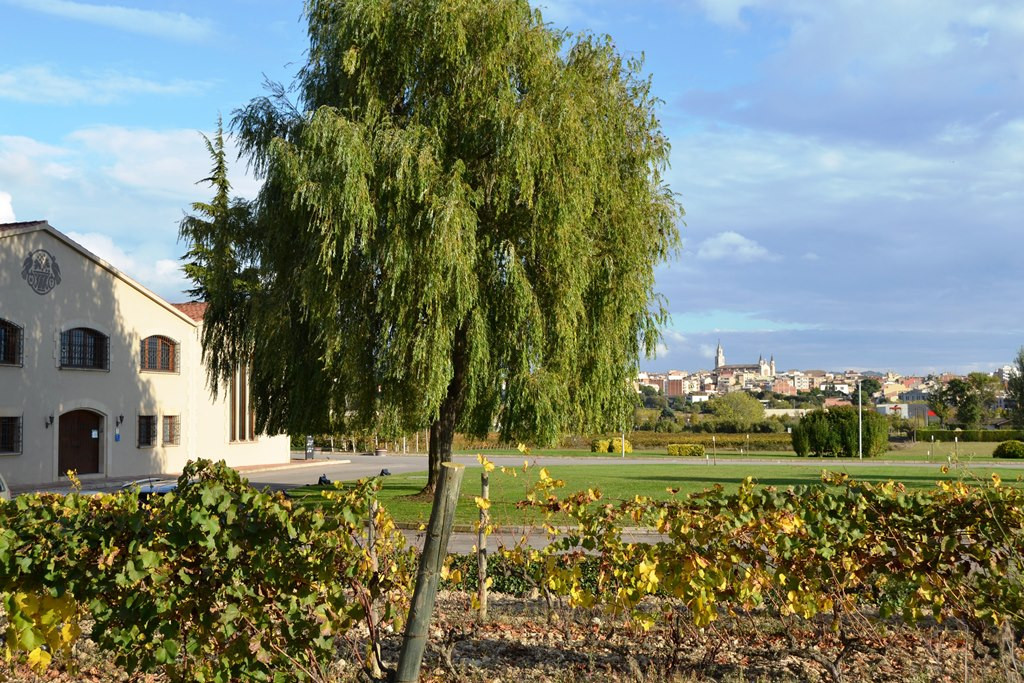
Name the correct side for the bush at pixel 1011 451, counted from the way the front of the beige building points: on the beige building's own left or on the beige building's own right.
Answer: on the beige building's own left

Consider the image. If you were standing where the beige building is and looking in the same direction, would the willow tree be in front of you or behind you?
in front

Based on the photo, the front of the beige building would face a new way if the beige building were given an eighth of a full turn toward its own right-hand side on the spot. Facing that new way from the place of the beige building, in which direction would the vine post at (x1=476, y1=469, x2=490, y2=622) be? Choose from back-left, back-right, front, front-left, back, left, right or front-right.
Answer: front

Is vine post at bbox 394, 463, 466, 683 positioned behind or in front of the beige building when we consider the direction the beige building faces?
in front

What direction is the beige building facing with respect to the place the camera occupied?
facing the viewer and to the right of the viewer

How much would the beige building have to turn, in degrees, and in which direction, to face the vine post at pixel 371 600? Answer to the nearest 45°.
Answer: approximately 45° to its right
